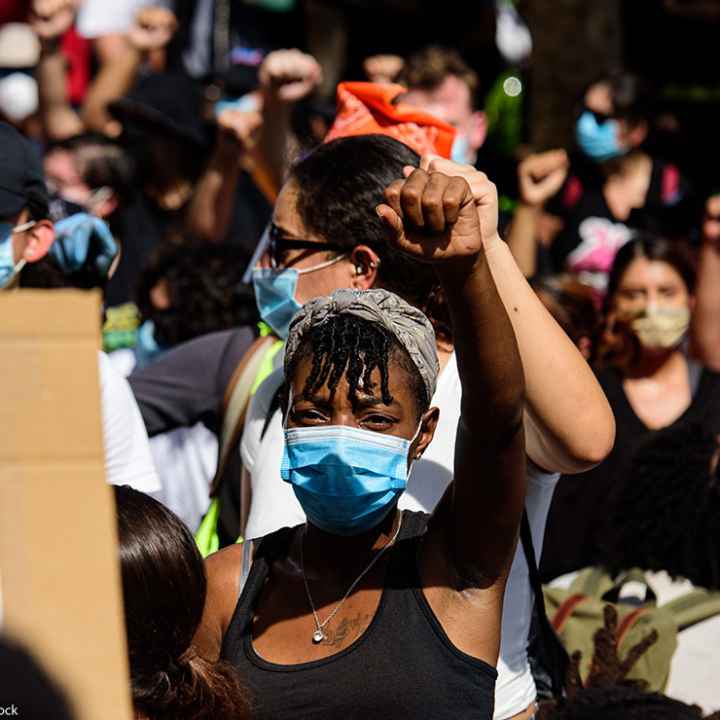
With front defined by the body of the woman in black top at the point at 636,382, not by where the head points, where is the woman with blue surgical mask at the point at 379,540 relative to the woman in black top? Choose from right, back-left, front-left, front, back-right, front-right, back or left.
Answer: front

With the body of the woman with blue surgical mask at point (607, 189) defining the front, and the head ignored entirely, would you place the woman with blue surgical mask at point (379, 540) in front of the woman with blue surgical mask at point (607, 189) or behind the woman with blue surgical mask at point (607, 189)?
in front

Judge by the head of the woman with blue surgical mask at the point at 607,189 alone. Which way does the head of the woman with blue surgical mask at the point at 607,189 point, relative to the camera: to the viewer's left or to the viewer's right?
to the viewer's left

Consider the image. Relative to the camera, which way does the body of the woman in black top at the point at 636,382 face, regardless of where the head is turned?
toward the camera

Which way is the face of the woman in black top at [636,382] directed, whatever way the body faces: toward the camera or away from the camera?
toward the camera

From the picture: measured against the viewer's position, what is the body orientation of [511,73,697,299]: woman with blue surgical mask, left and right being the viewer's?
facing the viewer and to the left of the viewer

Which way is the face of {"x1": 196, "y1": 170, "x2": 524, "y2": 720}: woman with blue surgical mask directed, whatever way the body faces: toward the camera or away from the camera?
toward the camera
